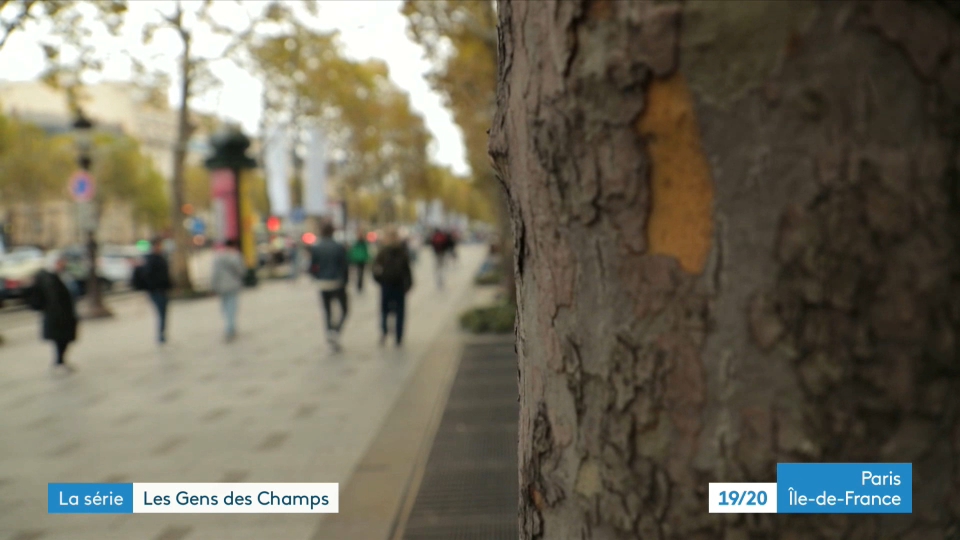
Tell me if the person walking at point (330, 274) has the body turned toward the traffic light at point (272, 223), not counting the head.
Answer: yes

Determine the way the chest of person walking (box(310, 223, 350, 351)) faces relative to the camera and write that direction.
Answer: away from the camera

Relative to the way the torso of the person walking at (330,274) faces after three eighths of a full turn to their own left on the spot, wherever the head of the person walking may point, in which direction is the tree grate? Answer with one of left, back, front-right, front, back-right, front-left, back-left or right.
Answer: front-left

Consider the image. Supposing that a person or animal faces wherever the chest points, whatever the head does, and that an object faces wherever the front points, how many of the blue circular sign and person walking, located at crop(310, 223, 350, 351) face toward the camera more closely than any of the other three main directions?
1

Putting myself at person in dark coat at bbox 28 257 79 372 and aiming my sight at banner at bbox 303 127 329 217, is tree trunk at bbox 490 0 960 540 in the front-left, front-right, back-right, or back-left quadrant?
back-right

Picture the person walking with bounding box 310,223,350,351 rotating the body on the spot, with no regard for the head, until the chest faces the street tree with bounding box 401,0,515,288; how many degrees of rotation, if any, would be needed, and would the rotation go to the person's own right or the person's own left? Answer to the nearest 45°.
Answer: approximately 45° to the person's own right

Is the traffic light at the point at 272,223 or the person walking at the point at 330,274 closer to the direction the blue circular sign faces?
the person walking

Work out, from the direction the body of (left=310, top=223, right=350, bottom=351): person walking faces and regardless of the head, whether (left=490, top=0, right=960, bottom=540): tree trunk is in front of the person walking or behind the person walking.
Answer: behind

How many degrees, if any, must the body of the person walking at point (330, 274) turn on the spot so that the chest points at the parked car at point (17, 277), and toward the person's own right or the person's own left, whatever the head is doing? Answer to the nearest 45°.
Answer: approximately 45° to the person's own left

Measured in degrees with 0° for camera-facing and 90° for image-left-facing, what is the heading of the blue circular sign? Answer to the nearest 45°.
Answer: approximately 0°

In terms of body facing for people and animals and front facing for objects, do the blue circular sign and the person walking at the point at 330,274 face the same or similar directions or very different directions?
very different directions
